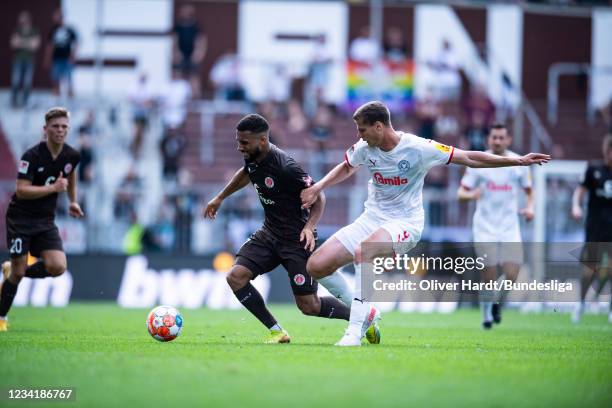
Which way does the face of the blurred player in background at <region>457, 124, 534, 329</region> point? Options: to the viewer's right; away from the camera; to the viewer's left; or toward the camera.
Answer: toward the camera

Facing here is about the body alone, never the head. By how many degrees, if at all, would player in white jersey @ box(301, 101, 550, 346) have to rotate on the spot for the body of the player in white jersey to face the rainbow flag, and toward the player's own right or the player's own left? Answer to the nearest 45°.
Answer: approximately 135° to the player's own right

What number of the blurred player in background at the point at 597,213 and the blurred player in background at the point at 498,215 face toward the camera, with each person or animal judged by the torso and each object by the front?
2

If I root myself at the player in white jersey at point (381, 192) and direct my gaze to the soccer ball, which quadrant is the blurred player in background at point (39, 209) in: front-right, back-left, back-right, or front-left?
front-right

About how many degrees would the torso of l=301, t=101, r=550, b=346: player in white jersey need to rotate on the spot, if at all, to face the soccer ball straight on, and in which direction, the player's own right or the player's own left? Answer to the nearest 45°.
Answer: approximately 45° to the player's own right

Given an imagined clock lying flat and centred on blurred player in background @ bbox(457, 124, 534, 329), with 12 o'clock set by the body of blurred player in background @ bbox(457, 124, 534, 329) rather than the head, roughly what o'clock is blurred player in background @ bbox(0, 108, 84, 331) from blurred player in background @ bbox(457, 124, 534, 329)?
blurred player in background @ bbox(0, 108, 84, 331) is roughly at 2 o'clock from blurred player in background @ bbox(457, 124, 534, 329).

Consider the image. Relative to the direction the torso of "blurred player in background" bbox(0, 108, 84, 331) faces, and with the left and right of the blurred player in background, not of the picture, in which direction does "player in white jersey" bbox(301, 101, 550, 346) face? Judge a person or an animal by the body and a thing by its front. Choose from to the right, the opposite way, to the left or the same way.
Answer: to the right

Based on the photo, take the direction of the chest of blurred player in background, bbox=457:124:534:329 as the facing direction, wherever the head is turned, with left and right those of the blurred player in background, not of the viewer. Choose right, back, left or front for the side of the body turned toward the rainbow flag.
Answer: back

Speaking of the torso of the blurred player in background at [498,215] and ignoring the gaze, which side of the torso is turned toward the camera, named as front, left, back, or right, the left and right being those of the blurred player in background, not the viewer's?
front

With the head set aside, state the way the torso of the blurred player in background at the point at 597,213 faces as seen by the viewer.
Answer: toward the camera

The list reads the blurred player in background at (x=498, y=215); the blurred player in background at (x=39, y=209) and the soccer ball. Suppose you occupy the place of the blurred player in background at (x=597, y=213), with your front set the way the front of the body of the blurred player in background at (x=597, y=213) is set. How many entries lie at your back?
0

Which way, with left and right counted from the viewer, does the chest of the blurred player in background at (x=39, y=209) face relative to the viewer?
facing the viewer and to the right of the viewer

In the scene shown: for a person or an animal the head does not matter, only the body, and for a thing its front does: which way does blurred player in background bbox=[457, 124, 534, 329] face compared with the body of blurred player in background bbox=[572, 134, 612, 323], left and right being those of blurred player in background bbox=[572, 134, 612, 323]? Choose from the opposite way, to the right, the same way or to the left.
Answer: the same way

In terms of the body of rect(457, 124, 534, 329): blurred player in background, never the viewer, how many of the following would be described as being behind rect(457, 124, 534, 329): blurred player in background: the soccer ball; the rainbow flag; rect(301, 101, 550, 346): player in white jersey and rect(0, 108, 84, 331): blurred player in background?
1

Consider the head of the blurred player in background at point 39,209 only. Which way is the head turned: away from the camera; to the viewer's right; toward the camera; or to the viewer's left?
toward the camera
